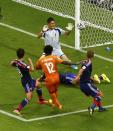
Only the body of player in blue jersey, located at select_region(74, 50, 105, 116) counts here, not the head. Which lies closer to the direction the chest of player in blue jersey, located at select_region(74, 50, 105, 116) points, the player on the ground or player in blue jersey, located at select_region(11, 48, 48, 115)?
the player on the ground

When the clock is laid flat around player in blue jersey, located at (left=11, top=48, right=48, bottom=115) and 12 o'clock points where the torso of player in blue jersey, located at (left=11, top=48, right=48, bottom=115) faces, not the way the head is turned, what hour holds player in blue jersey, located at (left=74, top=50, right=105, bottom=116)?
player in blue jersey, located at (left=74, top=50, right=105, bottom=116) is roughly at 2 o'clock from player in blue jersey, located at (left=11, top=48, right=48, bottom=115).

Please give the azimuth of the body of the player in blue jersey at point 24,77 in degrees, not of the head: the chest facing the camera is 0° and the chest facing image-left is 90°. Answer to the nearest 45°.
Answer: approximately 225°
